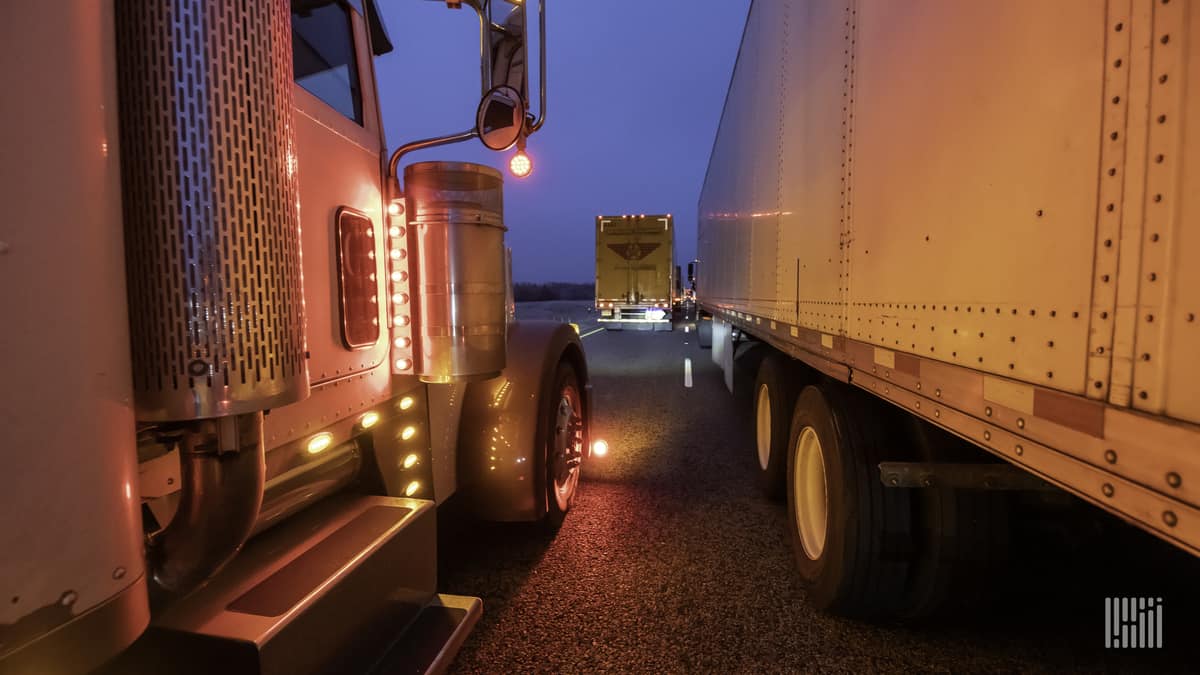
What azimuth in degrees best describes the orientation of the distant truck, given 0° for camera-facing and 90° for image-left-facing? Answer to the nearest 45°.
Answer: approximately 180°

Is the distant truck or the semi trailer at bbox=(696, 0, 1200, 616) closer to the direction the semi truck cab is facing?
the distant truck

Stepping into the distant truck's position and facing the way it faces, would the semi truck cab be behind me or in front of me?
behind

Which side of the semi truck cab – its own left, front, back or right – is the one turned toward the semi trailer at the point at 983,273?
right

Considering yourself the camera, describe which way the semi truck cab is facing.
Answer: facing away from the viewer and to the right of the viewer

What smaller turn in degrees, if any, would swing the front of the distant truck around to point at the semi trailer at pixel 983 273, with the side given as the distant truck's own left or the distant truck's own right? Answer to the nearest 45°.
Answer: approximately 180°
